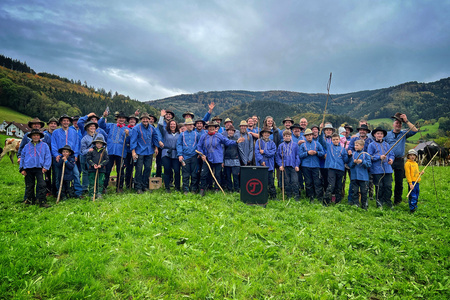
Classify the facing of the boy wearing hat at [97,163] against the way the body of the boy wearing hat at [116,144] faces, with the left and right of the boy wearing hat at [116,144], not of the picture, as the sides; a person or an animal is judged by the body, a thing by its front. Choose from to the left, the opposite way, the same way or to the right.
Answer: the same way

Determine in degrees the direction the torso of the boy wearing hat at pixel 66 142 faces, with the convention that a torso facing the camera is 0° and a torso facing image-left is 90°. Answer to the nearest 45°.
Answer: approximately 0°

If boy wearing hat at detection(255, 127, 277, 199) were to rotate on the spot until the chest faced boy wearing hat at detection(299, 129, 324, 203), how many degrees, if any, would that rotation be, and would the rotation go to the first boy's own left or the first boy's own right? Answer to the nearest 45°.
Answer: approximately 90° to the first boy's own left

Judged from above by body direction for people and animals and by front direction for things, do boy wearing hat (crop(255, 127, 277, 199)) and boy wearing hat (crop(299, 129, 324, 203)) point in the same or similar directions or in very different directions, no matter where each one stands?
same or similar directions

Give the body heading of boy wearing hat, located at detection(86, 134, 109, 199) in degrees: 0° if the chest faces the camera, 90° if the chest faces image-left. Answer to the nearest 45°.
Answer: approximately 0°

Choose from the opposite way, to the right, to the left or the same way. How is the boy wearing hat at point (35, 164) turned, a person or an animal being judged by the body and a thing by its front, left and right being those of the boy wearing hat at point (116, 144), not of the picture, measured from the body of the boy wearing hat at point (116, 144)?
the same way

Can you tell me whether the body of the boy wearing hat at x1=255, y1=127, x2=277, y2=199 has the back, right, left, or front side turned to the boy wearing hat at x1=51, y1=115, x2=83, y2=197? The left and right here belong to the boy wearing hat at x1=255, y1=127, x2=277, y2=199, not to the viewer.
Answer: right

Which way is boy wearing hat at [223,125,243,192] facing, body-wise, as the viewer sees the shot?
toward the camera

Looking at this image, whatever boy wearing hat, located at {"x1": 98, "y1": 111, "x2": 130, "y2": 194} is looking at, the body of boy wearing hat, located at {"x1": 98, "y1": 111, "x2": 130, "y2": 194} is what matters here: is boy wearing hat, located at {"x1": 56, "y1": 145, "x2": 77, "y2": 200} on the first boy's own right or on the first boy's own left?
on the first boy's own right
